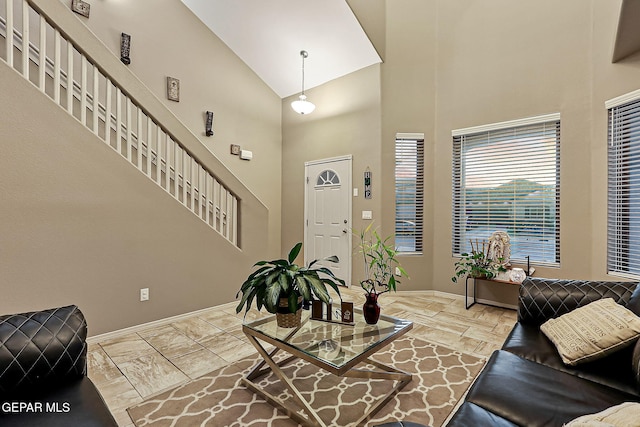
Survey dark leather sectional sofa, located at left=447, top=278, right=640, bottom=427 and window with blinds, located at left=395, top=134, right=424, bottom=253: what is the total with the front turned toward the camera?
1

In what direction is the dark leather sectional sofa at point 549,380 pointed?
to the viewer's left

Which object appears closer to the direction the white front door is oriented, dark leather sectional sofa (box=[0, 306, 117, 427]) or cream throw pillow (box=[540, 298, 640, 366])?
the dark leather sectional sofa

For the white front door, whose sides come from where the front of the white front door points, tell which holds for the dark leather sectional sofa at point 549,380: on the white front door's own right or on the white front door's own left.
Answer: on the white front door's own left

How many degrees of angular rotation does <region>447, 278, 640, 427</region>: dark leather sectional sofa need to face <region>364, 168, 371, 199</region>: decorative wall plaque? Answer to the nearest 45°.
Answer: approximately 45° to its right

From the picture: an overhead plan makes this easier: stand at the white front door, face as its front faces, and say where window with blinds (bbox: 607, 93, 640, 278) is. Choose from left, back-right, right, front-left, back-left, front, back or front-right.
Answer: left

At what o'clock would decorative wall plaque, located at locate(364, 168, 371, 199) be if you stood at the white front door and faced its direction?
The decorative wall plaque is roughly at 9 o'clock from the white front door.

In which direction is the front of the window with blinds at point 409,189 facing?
toward the camera

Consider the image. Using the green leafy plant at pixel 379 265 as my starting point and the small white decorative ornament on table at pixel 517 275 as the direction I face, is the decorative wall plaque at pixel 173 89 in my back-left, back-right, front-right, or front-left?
back-left

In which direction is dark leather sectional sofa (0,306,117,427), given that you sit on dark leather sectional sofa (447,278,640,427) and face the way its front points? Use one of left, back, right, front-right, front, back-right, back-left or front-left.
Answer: front-left

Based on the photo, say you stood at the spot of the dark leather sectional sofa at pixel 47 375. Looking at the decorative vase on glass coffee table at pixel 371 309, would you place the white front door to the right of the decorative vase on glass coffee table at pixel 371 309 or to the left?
left

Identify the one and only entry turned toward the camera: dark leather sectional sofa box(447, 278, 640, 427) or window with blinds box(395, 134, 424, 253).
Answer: the window with blinds

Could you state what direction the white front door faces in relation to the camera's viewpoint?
facing the viewer and to the left of the viewer

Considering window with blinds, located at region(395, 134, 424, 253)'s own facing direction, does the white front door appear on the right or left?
on its right

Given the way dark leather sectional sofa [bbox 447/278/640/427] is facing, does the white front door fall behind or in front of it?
in front

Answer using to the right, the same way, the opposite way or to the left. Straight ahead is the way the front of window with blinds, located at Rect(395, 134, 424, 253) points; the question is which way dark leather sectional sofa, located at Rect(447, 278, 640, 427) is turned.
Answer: to the right

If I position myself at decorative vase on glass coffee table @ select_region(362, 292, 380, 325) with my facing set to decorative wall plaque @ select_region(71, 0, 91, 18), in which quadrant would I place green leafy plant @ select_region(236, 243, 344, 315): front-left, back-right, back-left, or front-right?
front-left
